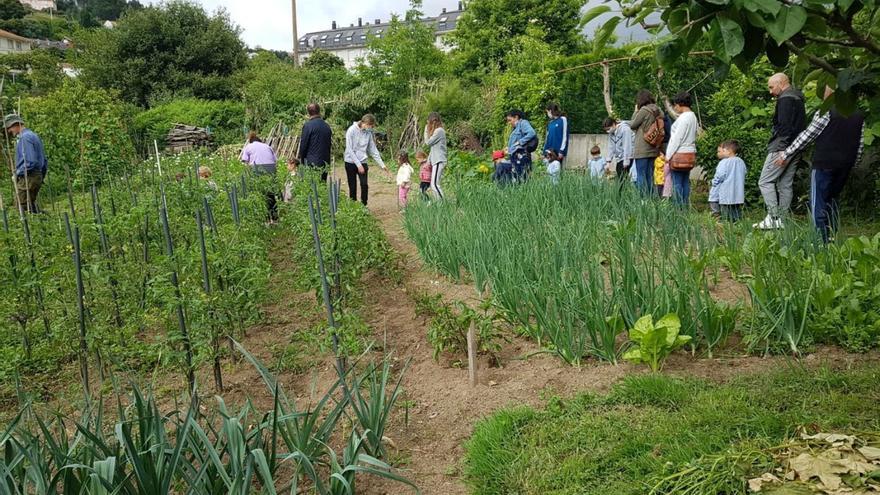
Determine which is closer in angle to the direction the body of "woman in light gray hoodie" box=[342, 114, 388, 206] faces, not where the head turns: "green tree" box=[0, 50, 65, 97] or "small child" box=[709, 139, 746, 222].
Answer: the small child

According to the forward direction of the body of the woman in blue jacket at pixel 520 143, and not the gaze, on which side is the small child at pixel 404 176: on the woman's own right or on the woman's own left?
on the woman's own right

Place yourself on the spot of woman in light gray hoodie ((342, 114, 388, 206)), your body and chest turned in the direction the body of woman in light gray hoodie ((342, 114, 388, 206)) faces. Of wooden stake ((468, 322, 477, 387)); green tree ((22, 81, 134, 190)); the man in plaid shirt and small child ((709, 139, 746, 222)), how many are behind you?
1

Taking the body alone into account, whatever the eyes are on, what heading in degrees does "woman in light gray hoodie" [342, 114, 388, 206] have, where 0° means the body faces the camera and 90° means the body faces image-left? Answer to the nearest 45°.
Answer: approximately 315°

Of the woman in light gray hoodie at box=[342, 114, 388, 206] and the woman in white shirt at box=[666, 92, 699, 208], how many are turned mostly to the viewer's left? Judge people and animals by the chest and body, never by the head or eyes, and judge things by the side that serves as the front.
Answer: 1

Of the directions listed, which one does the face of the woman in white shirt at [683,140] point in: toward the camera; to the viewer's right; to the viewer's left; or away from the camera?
to the viewer's left

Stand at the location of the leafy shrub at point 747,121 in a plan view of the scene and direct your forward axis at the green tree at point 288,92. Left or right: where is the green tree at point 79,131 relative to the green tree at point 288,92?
left

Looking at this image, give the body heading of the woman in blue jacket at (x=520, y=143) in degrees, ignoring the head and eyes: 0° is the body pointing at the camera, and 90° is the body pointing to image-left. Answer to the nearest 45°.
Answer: approximately 45°
